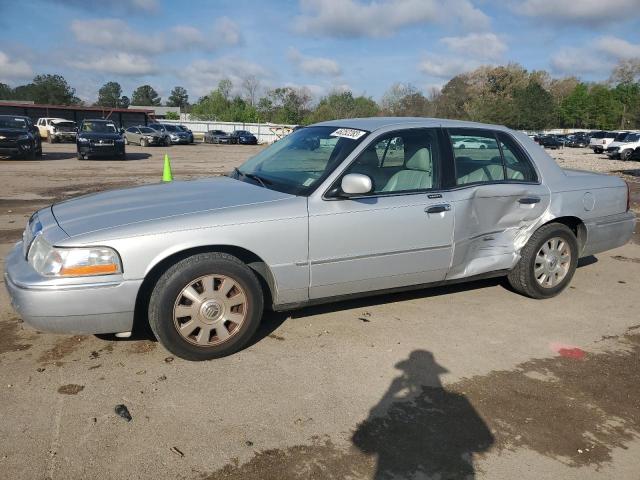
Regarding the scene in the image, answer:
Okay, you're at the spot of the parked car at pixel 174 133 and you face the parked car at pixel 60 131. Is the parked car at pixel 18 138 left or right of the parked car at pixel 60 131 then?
left

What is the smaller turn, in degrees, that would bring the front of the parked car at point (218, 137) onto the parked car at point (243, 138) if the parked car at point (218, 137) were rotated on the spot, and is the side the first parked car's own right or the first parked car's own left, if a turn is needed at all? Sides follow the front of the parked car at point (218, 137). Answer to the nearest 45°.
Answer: approximately 45° to the first parked car's own left

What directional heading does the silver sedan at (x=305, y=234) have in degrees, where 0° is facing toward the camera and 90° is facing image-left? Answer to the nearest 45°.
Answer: approximately 45°

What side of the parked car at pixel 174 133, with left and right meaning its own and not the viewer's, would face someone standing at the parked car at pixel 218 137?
left

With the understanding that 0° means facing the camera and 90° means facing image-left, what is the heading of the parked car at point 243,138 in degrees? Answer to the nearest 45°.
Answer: approximately 315°

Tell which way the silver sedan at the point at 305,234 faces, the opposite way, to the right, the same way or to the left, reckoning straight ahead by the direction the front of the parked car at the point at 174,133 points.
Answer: to the right

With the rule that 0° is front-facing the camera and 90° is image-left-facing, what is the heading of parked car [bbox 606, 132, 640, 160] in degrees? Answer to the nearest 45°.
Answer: approximately 45°

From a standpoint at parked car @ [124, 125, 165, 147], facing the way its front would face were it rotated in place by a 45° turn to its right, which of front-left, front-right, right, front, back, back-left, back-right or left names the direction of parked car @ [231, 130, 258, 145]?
back-left
